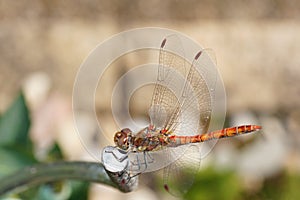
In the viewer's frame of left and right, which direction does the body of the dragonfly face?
facing to the left of the viewer
